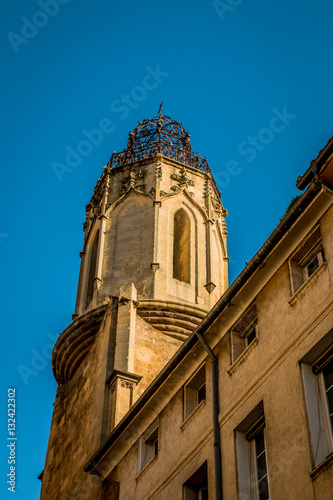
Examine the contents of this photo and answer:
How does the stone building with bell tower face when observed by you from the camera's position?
facing the viewer and to the left of the viewer
